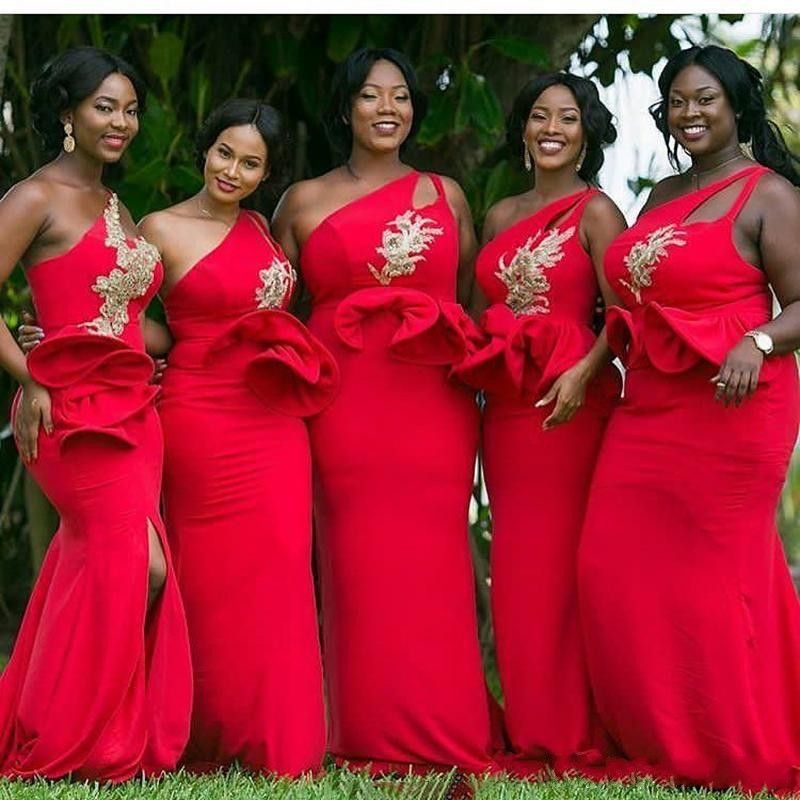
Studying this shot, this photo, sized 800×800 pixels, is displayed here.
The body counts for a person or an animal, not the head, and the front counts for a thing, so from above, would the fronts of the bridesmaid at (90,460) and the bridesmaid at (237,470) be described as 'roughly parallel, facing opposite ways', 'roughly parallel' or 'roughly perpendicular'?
roughly parallel

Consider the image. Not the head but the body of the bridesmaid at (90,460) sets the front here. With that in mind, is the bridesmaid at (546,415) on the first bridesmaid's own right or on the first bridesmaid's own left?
on the first bridesmaid's own left

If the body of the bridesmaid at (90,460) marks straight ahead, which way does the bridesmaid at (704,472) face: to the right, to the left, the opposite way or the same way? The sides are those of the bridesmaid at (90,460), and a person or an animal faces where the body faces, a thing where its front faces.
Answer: to the right

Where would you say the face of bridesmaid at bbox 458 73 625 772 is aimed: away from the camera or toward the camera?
toward the camera

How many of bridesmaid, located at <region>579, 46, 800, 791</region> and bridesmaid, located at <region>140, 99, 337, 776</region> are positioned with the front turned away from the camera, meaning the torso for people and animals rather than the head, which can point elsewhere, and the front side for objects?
0

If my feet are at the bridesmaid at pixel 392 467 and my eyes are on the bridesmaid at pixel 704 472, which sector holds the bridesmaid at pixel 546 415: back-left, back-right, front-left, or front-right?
front-left

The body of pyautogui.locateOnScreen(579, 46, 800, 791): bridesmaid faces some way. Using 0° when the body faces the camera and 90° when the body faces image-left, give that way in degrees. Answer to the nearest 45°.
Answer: approximately 45°

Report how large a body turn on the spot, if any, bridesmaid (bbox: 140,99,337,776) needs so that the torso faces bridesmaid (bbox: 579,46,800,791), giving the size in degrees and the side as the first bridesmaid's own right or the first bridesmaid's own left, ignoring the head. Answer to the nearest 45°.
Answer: approximately 45° to the first bridesmaid's own left

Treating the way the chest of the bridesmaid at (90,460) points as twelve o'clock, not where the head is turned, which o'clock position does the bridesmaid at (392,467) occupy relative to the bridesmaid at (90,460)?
the bridesmaid at (392,467) is roughly at 10 o'clock from the bridesmaid at (90,460).

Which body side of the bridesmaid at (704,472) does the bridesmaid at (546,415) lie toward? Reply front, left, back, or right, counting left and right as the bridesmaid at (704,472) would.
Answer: right

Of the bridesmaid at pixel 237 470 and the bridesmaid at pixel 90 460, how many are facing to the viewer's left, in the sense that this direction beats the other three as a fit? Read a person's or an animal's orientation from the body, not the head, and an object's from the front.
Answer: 0

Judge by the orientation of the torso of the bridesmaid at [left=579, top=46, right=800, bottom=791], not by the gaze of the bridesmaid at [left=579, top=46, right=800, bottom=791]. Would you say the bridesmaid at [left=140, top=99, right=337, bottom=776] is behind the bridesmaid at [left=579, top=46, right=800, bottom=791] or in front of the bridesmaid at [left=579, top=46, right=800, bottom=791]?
in front

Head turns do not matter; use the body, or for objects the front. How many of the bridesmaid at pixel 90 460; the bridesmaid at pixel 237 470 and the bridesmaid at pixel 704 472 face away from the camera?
0

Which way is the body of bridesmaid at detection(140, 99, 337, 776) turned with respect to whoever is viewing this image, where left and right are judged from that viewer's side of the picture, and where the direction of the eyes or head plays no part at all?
facing the viewer and to the right of the viewer

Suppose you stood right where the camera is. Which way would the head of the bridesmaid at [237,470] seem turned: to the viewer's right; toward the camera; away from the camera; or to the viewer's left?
toward the camera
